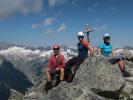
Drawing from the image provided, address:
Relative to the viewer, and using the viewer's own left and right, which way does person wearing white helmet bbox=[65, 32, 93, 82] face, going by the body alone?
facing the viewer and to the left of the viewer

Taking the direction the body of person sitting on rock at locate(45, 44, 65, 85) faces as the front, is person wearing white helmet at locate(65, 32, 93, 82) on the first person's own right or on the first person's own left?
on the first person's own left

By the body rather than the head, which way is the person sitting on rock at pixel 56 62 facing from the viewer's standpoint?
toward the camera

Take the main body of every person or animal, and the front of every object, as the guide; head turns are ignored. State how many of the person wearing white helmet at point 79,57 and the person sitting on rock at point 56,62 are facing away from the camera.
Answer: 0
